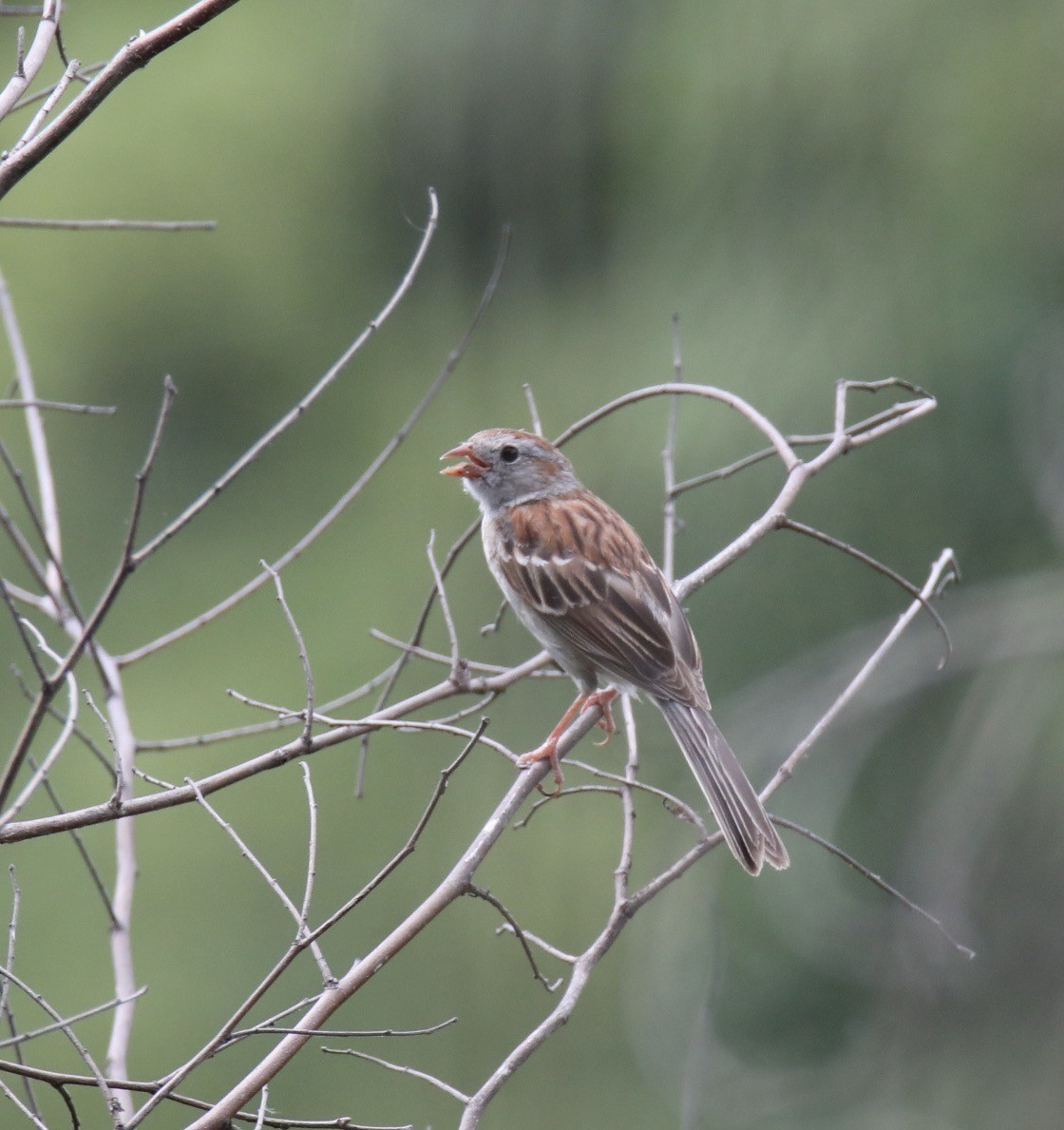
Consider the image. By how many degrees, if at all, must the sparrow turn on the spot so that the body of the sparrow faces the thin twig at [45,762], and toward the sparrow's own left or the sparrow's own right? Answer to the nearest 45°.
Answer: approximately 45° to the sparrow's own left

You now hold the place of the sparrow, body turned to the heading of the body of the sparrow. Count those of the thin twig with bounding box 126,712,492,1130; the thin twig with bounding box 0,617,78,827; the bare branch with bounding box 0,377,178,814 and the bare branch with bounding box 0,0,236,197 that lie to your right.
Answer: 0

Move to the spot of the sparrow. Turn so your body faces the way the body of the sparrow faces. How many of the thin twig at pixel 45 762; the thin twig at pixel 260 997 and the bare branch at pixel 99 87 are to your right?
0

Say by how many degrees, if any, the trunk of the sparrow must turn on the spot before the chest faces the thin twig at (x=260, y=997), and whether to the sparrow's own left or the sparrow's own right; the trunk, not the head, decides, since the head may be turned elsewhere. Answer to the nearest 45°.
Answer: approximately 90° to the sparrow's own left

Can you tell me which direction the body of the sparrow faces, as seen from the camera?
to the viewer's left
